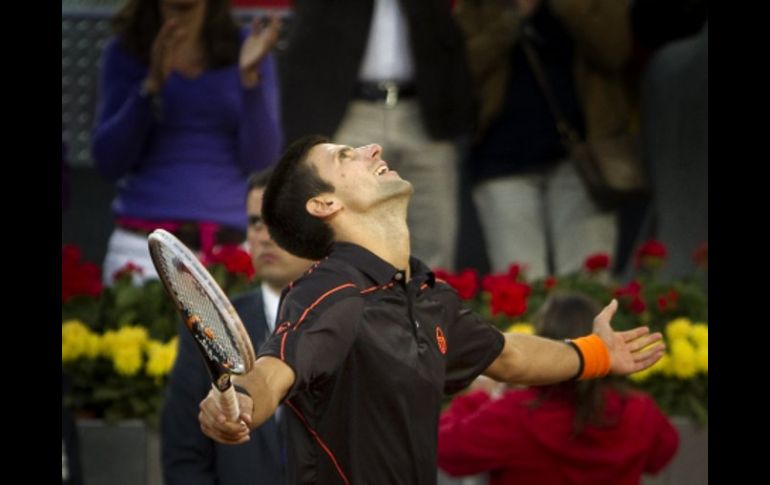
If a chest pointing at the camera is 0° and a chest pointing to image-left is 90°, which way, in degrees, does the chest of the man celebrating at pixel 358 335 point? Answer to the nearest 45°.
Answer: approximately 315°

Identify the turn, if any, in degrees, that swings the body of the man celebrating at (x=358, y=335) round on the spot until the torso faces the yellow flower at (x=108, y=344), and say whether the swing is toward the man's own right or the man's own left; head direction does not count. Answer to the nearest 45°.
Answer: approximately 180°

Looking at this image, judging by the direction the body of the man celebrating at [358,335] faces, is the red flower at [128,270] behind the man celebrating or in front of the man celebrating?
behind

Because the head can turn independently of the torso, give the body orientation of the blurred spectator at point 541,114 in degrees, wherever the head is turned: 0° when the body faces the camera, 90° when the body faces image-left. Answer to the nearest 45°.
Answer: approximately 0°

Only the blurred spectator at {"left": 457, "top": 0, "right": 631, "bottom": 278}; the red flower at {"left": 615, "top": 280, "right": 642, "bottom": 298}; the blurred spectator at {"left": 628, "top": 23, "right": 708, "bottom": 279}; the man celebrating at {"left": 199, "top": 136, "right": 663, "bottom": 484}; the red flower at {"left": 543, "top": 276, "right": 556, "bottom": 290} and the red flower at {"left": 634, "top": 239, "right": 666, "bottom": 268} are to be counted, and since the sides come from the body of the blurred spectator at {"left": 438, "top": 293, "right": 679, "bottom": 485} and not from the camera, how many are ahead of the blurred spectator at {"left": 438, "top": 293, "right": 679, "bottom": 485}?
5

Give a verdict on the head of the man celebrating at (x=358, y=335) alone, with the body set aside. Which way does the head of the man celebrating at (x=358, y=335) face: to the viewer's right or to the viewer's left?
to the viewer's right

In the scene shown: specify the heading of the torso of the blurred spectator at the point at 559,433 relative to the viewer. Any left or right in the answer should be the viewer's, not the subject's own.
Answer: facing away from the viewer

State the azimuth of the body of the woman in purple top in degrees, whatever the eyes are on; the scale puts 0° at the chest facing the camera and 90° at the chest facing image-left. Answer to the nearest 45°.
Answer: approximately 0°
